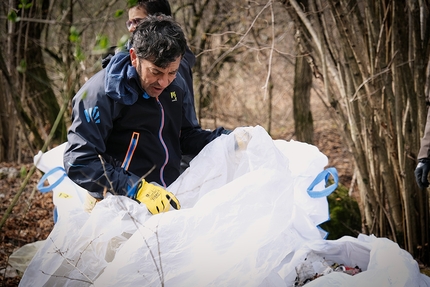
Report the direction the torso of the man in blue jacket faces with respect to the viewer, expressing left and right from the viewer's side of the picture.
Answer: facing the viewer and to the right of the viewer

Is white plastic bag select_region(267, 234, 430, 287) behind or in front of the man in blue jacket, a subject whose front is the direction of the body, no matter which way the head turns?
in front

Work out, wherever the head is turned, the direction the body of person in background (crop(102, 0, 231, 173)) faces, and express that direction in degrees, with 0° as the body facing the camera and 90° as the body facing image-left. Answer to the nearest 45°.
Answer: approximately 45°

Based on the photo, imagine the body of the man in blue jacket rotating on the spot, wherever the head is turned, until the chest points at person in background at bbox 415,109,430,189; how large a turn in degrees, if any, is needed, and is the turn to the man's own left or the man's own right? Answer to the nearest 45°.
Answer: approximately 45° to the man's own left

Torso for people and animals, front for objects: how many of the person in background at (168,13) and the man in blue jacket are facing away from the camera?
0

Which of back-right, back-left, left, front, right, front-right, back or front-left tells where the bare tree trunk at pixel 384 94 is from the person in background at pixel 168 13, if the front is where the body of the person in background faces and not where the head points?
back-left

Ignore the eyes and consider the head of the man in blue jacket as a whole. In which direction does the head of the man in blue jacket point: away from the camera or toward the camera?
toward the camera

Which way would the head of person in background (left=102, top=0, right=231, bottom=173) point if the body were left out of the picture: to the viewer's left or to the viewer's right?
to the viewer's left

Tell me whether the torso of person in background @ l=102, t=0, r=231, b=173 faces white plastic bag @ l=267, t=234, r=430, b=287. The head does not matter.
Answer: no

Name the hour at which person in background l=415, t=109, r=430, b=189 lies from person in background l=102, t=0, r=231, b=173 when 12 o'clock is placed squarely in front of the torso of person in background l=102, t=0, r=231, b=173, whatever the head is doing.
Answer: person in background l=415, t=109, r=430, b=189 is roughly at 8 o'clock from person in background l=102, t=0, r=231, b=173.

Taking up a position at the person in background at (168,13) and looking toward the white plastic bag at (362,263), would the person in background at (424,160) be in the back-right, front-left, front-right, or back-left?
front-left
